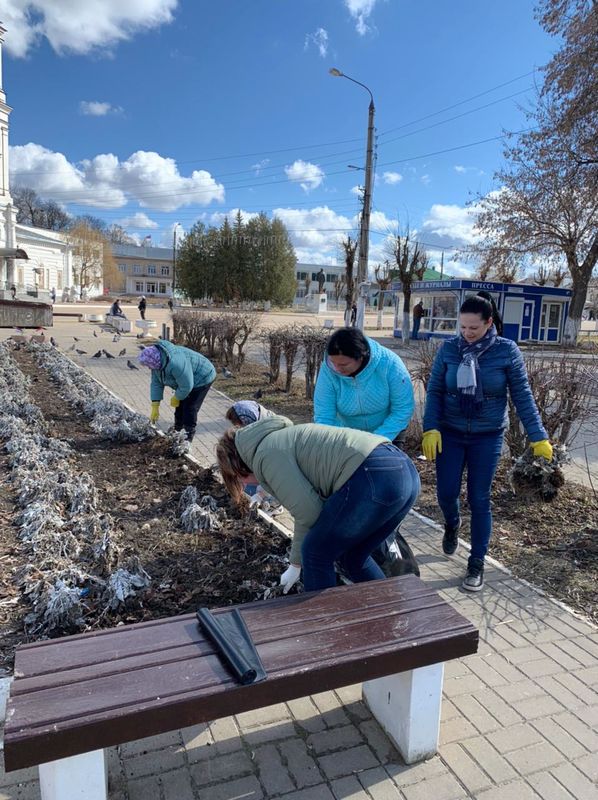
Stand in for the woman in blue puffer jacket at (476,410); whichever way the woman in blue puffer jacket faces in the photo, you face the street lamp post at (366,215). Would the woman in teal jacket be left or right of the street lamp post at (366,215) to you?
left

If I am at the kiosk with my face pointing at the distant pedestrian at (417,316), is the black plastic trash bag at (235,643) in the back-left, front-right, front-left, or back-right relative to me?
front-left

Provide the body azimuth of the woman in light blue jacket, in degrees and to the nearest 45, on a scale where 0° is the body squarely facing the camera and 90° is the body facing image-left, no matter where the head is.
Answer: approximately 45°

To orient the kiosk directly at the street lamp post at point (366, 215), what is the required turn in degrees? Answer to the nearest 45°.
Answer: approximately 45° to its right

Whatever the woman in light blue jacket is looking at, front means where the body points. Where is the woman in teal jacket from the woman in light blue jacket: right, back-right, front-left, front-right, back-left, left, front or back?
right

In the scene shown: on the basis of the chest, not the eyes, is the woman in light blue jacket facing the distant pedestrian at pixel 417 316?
no

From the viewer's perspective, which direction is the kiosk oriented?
toward the camera

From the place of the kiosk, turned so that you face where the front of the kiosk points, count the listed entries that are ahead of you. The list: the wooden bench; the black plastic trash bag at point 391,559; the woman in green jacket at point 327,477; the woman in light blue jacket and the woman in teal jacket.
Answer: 5

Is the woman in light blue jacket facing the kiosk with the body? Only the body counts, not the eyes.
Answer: no

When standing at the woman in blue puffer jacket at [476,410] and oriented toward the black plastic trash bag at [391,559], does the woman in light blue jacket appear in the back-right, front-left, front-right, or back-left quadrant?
front-right

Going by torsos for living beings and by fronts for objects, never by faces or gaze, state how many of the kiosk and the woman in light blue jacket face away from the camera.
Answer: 0

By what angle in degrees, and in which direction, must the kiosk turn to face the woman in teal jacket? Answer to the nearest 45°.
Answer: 0° — it already faces them

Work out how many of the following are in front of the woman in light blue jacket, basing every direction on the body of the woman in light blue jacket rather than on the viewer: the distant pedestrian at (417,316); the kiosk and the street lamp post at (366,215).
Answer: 0

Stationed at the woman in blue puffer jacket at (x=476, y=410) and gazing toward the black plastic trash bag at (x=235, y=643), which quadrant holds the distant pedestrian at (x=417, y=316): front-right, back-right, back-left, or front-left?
back-right

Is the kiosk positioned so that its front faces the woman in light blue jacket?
yes

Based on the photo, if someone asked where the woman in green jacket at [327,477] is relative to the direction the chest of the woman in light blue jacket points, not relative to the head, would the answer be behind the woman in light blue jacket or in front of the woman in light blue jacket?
in front
